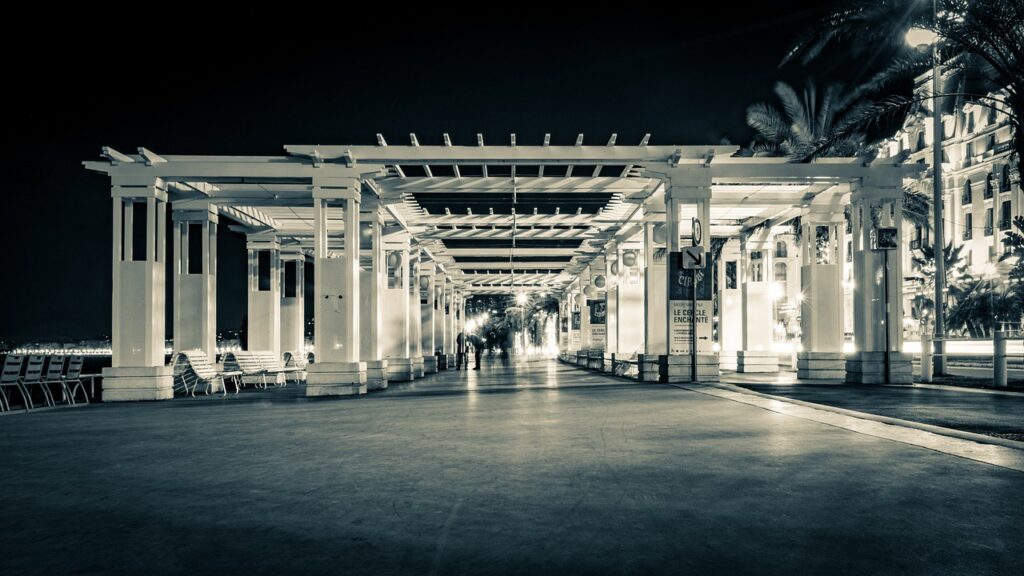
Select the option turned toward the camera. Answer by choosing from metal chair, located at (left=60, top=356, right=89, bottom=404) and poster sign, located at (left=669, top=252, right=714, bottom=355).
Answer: the poster sign

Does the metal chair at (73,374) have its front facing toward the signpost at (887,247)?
no

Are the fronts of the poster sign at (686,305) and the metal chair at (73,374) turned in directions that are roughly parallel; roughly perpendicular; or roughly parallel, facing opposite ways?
roughly perpendicular

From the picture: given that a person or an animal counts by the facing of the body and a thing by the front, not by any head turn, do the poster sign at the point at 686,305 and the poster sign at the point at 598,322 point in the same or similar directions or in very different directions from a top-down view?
same or similar directions

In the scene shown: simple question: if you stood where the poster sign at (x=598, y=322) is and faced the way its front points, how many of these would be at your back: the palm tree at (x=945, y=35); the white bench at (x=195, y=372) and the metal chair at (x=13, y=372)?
0

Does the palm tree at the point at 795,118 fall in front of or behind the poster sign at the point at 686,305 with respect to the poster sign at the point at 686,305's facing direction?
behind

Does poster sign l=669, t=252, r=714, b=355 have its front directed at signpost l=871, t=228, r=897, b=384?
no

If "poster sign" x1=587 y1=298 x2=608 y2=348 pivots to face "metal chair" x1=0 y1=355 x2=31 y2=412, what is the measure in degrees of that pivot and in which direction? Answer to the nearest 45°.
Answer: approximately 45° to its right

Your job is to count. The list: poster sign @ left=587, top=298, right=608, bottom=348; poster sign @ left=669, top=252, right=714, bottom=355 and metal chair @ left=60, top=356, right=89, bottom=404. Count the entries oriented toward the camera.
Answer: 2

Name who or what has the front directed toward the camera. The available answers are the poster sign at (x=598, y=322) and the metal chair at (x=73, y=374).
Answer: the poster sign

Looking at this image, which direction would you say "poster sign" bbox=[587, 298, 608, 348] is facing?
toward the camera

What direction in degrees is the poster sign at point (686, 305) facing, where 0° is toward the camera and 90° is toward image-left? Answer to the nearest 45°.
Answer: approximately 0°

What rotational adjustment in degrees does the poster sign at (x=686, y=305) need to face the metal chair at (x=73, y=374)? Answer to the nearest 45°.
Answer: approximately 90° to its right

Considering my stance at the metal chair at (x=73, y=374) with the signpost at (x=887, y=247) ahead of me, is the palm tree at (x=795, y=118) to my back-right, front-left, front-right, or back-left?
front-left
